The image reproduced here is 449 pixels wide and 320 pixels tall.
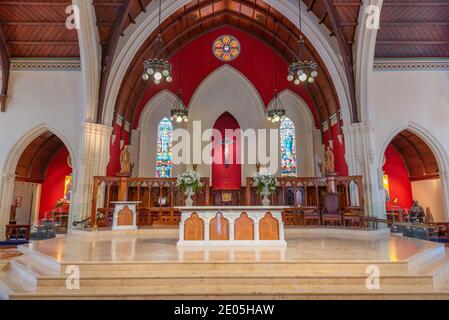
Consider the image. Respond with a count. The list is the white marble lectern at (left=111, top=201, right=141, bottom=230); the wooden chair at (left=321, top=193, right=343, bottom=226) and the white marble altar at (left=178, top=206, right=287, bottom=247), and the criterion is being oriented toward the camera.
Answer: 3

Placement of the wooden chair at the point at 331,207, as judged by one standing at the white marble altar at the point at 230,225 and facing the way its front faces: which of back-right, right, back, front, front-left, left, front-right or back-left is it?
back-left

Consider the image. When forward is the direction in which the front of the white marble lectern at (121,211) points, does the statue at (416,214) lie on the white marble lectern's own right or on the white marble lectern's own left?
on the white marble lectern's own left

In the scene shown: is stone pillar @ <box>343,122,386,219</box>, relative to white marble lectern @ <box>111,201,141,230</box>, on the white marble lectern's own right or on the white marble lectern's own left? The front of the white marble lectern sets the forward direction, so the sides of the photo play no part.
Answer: on the white marble lectern's own left

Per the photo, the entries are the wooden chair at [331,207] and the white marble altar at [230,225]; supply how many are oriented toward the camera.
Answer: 2

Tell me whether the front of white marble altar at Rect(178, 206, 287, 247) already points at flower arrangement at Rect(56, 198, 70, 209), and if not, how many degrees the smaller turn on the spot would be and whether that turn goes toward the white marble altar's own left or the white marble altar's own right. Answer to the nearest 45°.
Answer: approximately 135° to the white marble altar's own right

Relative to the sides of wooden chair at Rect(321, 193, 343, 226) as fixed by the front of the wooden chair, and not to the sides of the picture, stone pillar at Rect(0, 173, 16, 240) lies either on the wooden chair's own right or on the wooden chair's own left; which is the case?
on the wooden chair's own right

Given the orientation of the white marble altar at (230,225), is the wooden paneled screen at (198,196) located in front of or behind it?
behind

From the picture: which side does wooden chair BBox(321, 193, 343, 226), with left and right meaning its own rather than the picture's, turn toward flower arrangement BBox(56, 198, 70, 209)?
right

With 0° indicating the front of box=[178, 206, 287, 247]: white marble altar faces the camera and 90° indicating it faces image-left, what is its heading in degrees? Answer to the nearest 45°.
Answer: approximately 0°

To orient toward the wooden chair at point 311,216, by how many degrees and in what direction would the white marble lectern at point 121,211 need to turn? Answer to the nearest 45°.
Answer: approximately 90° to its left

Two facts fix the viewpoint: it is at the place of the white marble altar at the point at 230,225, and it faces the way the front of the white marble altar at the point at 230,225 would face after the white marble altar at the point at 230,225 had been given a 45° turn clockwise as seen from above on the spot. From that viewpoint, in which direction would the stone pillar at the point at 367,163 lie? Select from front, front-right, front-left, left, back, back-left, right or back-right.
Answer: back

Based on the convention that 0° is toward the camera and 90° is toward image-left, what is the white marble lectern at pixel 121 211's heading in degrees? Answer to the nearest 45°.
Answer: approximately 0°
